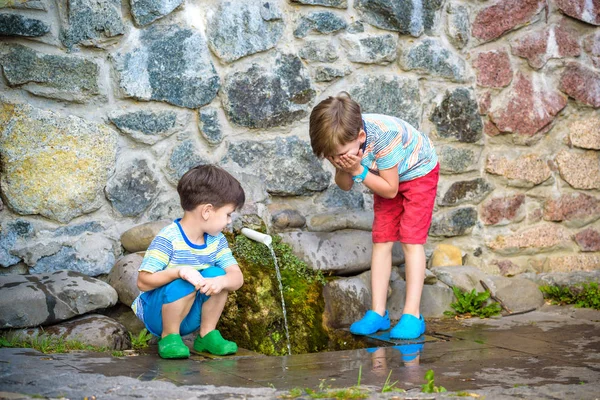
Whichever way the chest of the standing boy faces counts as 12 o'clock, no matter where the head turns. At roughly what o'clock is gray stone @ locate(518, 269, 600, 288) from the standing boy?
The gray stone is roughly at 6 o'clock from the standing boy.

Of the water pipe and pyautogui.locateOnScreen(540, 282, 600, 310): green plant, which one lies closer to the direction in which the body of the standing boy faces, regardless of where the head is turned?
the water pipe

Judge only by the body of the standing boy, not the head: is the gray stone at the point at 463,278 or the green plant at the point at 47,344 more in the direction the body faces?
the green plant

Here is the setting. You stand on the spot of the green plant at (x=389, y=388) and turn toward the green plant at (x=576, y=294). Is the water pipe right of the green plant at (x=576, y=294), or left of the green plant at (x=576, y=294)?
left

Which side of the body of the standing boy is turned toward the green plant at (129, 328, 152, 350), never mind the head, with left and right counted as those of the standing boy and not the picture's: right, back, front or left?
front

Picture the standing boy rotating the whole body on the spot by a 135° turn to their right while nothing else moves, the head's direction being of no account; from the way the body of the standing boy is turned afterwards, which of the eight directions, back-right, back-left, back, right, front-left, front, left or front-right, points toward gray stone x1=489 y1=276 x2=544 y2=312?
front-right

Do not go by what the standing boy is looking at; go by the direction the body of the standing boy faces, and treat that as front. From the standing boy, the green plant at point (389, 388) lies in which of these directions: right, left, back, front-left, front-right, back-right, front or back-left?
front-left

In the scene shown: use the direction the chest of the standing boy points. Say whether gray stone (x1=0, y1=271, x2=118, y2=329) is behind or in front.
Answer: in front

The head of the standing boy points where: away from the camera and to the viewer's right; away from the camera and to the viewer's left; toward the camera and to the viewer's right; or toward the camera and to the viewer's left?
toward the camera and to the viewer's left

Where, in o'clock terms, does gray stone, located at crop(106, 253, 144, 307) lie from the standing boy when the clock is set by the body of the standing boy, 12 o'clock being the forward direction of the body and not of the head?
The gray stone is roughly at 1 o'clock from the standing boy.

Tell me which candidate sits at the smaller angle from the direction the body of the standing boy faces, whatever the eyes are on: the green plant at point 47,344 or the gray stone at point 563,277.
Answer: the green plant

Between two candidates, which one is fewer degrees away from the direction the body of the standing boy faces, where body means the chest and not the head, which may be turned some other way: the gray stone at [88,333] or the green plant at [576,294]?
the gray stone

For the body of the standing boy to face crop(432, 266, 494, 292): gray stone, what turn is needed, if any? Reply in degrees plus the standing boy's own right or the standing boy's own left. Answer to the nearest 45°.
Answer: approximately 180°

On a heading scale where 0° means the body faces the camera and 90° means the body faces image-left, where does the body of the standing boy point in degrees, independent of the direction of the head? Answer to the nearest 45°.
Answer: approximately 45°

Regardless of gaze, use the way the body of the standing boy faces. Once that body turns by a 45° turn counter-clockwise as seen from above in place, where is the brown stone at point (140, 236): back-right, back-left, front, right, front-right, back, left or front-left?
right
